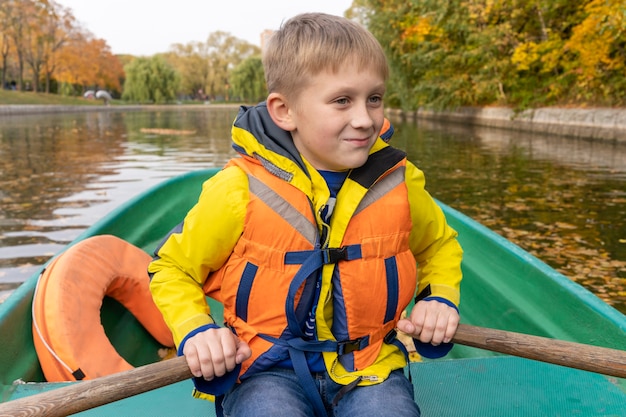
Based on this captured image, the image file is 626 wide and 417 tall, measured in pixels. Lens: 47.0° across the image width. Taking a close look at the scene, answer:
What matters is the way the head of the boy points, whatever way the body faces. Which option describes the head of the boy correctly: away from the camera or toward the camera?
toward the camera

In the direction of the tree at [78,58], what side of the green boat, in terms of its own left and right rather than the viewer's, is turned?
front

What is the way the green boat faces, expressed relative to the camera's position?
facing away from the viewer
